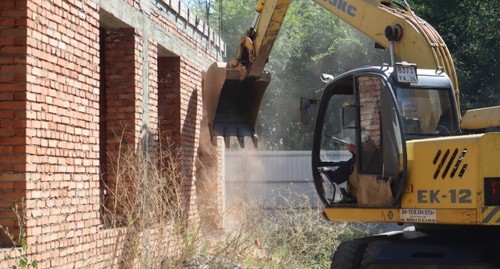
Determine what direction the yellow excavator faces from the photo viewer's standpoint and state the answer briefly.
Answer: facing away from the viewer and to the left of the viewer

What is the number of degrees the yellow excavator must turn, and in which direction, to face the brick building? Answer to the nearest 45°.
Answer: approximately 45° to its left

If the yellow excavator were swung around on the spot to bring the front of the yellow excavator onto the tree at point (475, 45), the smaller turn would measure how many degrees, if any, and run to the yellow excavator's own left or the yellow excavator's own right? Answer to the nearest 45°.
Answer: approximately 45° to the yellow excavator's own right

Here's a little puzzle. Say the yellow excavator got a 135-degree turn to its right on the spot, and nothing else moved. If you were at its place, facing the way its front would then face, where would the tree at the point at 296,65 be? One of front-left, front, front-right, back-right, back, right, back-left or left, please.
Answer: left

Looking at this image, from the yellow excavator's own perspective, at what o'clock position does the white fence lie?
The white fence is roughly at 1 o'clock from the yellow excavator.
